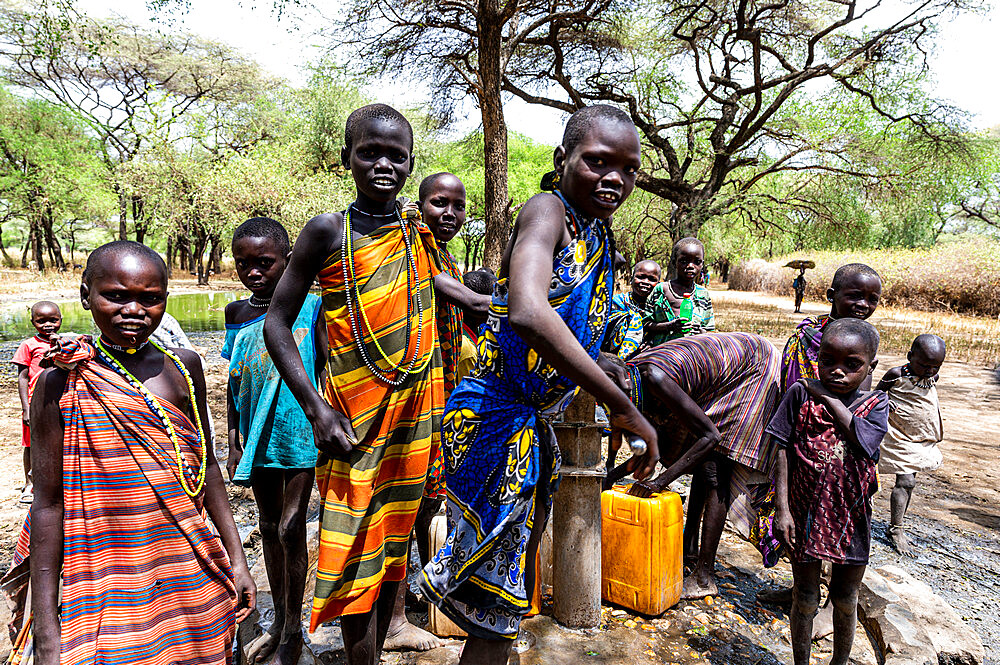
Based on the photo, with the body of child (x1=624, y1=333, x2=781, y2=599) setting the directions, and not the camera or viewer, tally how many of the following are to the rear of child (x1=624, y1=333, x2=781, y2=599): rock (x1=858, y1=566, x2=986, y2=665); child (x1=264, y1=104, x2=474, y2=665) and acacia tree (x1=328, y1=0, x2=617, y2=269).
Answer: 1

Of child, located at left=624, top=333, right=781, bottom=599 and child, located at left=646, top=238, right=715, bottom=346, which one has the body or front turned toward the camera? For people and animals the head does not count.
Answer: child, located at left=646, top=238, right=715, bottom=346

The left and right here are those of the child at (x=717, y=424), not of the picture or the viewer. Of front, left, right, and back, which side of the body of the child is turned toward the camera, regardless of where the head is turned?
left

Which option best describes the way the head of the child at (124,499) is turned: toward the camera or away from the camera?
toward the camera

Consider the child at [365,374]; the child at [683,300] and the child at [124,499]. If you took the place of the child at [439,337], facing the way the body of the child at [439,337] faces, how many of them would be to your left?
1

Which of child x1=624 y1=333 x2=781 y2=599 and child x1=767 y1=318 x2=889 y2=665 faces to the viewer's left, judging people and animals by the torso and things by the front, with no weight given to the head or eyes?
child x1=624 y1=333 x2=781 y2=599

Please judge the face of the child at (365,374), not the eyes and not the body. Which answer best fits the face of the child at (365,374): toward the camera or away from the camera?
toward the camera

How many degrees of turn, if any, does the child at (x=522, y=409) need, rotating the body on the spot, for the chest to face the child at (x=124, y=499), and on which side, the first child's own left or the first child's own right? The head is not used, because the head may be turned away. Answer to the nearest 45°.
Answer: approximately 135° to the first child's own right

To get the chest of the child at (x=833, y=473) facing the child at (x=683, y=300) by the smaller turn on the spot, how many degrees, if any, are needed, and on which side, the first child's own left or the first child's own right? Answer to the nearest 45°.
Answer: approximately 135° to the first child's own right

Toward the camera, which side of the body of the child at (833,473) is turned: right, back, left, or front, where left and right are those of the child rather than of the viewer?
front

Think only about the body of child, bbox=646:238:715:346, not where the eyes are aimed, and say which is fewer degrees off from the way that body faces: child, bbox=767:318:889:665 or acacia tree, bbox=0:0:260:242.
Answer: the child

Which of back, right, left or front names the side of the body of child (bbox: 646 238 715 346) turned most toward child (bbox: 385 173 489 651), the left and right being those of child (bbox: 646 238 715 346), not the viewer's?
front

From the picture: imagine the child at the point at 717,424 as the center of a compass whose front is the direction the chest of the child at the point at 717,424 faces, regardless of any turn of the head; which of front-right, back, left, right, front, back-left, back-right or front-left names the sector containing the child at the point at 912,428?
back-right

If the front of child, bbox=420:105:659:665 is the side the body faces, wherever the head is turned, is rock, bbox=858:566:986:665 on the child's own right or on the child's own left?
on the child's own left

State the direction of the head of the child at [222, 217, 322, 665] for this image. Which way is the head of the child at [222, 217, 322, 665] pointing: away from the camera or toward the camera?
toward the camera

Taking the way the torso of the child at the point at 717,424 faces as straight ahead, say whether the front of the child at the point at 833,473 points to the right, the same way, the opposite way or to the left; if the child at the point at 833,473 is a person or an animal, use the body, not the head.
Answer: to the left

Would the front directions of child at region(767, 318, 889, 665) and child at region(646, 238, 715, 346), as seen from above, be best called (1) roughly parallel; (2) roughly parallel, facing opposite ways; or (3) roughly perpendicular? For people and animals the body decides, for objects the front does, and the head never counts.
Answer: roughly parallel

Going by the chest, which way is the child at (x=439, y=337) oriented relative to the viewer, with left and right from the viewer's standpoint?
facing the viewer and to the right of the viewer

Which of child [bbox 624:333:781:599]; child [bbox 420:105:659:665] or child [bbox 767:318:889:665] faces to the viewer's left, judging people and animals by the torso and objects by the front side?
child [bbox 624:333:781:599]
